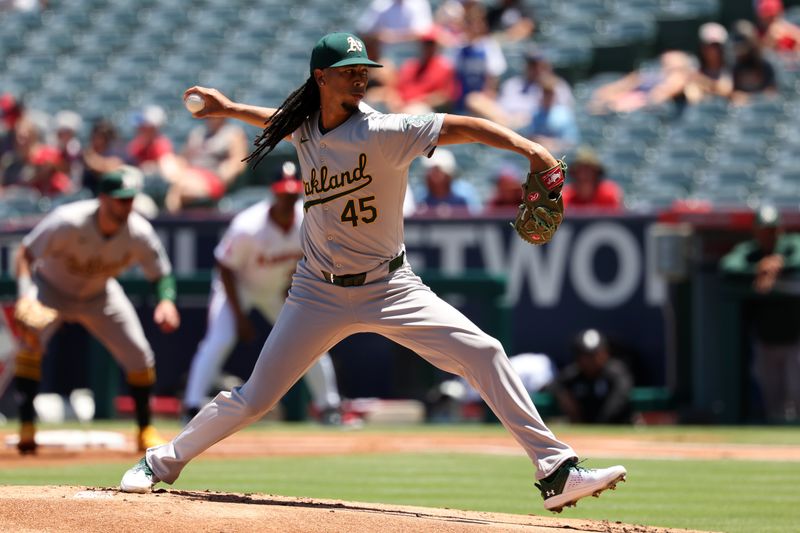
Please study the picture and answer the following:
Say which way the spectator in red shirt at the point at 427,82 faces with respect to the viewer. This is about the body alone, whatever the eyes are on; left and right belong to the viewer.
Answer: facing the viewer

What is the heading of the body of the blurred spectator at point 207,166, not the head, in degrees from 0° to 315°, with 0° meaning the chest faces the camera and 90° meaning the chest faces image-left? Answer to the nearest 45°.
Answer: approximately 45°

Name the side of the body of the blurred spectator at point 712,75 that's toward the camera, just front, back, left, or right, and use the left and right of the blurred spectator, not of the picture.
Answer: front

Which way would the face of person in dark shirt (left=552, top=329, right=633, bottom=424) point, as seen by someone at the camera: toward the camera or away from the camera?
toward the camera

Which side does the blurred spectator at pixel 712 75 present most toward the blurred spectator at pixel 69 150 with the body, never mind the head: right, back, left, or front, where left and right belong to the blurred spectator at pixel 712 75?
right

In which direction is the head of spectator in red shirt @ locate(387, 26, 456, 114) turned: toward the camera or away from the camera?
toward the camera

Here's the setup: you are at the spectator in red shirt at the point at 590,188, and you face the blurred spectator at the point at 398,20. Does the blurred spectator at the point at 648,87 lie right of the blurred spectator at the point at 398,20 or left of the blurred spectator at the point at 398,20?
right

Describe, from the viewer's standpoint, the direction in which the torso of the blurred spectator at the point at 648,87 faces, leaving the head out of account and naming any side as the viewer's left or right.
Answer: facing the viewer and to the left of the viewer

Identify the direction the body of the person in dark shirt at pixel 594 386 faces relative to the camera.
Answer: toward the camera

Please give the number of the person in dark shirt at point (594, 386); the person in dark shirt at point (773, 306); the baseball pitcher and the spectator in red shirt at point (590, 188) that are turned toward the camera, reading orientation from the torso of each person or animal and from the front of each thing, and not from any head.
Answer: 4

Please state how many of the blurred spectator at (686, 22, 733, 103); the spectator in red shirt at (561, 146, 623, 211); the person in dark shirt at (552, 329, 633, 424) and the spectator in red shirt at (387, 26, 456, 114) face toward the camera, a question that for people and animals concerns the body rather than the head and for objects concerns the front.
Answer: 4
